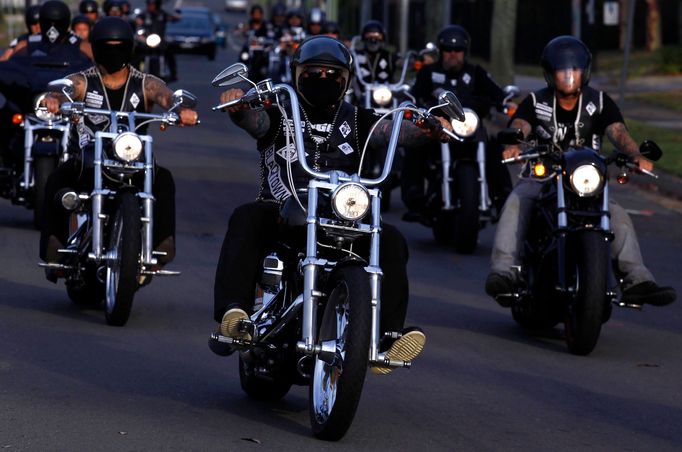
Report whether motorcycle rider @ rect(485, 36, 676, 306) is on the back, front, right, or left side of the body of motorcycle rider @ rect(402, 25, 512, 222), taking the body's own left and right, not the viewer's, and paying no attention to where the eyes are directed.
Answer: front

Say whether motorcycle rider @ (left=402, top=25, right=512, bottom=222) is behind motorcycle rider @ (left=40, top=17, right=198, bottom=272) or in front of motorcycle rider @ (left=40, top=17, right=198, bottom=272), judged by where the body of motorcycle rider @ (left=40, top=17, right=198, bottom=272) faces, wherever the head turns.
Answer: behind

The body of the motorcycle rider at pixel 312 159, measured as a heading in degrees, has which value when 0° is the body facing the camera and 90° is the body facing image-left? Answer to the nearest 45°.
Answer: approximately 0°

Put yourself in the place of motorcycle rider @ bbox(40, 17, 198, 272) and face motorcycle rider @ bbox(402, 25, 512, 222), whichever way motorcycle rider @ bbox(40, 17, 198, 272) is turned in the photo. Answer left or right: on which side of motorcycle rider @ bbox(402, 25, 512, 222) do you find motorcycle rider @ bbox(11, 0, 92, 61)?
left

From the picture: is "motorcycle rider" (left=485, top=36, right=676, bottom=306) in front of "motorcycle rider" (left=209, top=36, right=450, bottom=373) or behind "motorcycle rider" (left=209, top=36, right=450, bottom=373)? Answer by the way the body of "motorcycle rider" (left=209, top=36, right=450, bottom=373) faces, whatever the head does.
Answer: behind

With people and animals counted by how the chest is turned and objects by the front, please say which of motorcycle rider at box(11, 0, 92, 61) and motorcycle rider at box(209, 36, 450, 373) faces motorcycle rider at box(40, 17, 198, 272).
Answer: motorcycle rider at box(11, 0, 92, 61)

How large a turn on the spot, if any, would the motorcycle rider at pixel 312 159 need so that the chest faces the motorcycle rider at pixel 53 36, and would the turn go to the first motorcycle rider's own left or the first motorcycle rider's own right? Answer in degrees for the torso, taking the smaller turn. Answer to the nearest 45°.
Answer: approximately 180°

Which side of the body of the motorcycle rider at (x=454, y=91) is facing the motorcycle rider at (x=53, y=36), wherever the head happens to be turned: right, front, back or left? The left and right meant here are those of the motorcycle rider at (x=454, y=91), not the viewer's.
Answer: right
